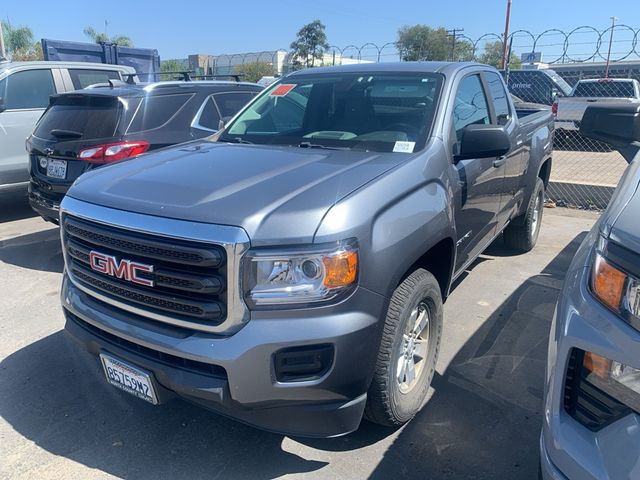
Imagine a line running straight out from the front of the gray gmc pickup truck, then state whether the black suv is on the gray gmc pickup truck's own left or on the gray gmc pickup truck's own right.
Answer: on the gray gmc pickup truck's own right

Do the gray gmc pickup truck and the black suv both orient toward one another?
no

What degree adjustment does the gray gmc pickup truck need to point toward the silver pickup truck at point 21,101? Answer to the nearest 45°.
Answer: approximately 90° to its right

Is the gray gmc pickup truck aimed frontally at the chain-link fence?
no

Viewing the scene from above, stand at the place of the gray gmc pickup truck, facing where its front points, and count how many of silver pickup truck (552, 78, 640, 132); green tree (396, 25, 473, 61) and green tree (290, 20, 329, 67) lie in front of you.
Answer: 0

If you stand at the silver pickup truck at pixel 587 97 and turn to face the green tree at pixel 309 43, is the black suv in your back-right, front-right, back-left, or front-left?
back-left

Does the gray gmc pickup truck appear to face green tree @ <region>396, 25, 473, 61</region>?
no

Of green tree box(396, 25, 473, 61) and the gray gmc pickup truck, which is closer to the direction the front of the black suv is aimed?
the green tree

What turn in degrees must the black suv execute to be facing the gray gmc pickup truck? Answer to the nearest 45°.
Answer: approximately 135° to its right

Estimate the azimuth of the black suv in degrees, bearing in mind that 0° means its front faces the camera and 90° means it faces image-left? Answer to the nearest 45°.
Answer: approximately 225°

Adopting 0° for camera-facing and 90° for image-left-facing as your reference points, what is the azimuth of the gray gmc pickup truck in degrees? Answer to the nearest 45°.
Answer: approximately 45°

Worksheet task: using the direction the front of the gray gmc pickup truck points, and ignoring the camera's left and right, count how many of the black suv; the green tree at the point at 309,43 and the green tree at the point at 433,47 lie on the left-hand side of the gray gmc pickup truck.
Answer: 0

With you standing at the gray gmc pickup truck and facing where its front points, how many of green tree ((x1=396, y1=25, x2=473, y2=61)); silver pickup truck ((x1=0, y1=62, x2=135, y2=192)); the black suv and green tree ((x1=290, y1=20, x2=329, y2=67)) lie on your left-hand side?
0

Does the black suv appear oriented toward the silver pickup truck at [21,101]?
no

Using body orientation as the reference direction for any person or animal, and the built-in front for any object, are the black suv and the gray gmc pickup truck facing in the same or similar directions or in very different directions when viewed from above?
very different directions

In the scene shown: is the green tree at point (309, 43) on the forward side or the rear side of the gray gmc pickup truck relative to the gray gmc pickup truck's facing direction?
on the rear side

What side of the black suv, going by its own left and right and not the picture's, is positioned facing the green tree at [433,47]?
front

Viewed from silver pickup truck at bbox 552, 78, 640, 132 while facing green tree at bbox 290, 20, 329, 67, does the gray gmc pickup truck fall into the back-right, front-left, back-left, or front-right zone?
back-left
